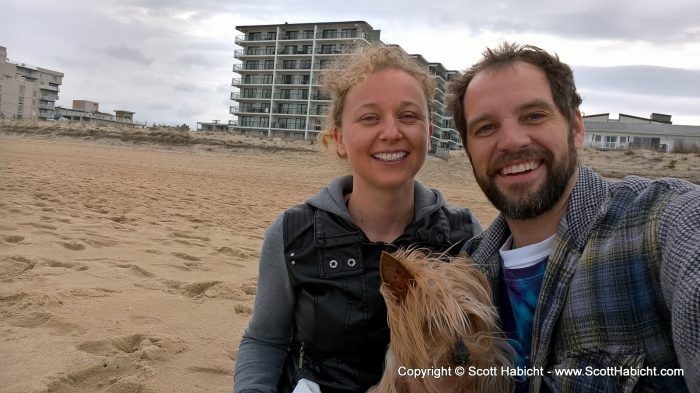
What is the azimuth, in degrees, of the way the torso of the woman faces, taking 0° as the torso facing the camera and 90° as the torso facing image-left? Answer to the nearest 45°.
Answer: approximately 0°

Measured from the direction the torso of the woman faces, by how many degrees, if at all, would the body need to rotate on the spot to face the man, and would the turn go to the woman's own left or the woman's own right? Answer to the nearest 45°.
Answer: approximately 45° to the woman's own left

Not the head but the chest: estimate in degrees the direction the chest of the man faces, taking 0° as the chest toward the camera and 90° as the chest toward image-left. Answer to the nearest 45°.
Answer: approximately 45°

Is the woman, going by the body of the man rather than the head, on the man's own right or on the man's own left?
on the man's own right
